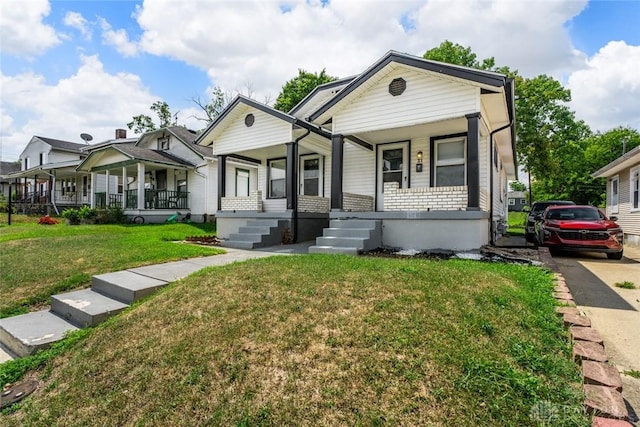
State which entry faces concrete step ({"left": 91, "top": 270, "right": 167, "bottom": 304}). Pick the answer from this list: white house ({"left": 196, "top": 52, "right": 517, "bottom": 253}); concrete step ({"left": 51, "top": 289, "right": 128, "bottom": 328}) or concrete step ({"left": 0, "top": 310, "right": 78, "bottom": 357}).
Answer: the white house

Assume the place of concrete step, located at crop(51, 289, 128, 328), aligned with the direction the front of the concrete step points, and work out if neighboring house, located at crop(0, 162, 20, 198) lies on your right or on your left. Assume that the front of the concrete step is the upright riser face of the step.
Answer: on your right

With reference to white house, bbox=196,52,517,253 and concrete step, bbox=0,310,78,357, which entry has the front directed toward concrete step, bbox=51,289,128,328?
the white house

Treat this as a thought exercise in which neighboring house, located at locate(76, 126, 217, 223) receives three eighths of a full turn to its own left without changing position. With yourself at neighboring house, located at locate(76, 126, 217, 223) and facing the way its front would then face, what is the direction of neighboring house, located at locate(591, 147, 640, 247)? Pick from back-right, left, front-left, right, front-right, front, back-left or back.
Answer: front-right

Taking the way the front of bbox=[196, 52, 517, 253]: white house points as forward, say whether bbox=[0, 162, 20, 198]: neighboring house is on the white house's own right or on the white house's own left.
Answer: on the white house's own right

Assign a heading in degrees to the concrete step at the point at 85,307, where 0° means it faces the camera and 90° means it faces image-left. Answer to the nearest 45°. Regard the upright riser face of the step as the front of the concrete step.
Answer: approximately 45°

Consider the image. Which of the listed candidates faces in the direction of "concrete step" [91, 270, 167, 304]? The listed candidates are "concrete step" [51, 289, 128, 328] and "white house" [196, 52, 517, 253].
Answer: the white house

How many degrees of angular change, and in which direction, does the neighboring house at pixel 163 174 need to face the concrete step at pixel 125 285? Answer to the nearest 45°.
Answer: approximately 45° to its left

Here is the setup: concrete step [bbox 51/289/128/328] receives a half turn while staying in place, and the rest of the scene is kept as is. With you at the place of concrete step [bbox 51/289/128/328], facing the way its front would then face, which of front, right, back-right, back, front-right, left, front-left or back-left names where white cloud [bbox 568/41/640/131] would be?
front-right

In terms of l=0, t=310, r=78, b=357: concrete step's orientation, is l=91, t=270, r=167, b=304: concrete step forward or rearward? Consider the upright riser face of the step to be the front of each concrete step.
rearward

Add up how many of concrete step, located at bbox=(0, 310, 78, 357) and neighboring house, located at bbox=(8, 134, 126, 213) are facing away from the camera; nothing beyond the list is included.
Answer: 0

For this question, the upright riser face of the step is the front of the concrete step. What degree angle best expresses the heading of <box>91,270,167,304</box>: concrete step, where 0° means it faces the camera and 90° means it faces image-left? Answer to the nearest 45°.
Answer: approximately 45°

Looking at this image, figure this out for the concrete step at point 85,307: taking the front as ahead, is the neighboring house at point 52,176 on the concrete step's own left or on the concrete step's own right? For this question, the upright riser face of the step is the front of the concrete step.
on the concrete step's own right
